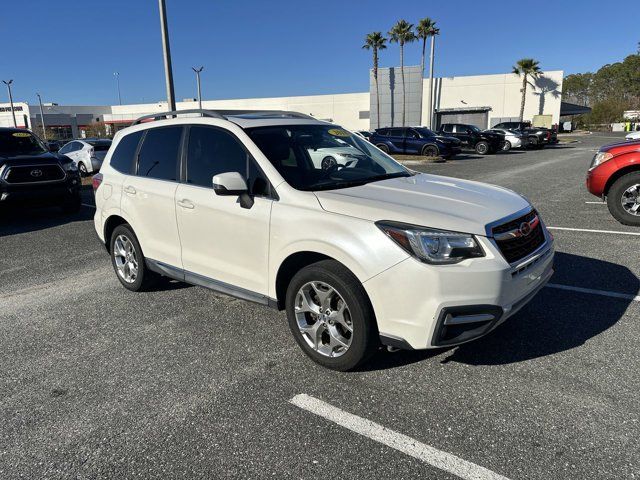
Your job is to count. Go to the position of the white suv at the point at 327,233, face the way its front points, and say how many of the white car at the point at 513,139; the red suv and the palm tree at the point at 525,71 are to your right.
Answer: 0

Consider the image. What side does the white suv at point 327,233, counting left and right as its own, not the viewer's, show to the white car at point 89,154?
back

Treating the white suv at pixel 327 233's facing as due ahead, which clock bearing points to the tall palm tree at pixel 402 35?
The tall palm tree is roughly at 8 o'clock from the white suv.

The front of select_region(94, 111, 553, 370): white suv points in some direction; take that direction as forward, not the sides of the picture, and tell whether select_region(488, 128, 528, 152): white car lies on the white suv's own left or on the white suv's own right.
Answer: on the white suv's own left

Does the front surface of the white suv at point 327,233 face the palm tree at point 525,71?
no

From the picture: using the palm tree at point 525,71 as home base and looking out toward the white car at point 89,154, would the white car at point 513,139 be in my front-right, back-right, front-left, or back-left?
front-left

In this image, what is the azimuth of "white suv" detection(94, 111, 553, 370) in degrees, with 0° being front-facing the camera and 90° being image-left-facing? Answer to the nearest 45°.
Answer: approximately 315°

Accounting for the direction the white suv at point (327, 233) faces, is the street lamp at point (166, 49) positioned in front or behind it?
behind

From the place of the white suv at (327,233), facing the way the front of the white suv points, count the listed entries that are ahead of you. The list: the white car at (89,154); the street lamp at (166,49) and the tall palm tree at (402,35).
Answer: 0

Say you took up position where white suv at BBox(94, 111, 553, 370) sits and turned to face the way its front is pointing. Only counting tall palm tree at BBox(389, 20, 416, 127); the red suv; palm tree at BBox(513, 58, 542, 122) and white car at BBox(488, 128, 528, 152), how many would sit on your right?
0
